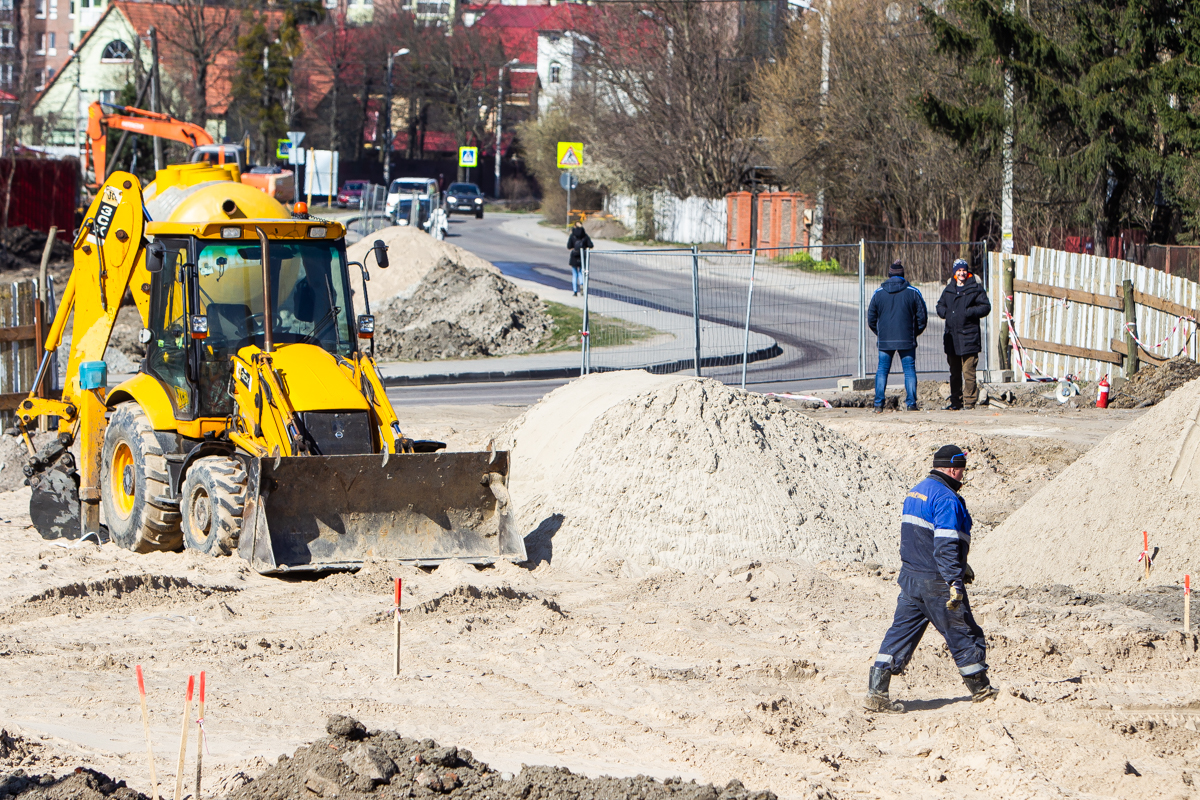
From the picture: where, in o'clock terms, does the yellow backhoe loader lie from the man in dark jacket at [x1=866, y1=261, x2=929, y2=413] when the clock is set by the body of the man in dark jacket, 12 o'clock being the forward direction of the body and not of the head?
The yellow backhoe loader is roughly at 7 o'clock from the man in dark jacket.

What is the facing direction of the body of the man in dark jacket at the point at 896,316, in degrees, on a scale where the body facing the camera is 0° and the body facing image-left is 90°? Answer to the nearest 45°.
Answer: approximately 180°

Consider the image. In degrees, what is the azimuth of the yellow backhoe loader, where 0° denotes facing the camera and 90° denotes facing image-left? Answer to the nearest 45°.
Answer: approximately 315°

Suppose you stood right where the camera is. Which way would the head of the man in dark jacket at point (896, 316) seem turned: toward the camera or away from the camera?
away from the camera

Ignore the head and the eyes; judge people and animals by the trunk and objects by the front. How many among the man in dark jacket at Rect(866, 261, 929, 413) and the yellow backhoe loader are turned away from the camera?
1

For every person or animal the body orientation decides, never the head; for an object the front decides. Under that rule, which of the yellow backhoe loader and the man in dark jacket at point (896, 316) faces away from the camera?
the man in dark jacket

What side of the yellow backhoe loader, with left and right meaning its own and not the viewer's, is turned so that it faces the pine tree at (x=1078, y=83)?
left

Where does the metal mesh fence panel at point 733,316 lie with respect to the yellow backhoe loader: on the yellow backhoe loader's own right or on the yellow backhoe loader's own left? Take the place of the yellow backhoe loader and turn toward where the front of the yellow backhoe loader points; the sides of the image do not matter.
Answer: on the yellow backhoe loader's own left

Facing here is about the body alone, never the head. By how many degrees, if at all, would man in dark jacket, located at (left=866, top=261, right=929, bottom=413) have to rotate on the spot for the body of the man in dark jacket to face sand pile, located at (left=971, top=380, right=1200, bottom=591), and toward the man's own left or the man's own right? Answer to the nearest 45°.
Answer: approximately 180°

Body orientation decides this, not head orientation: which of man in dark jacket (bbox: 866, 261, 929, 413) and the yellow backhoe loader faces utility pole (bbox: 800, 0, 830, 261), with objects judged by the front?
the man in dark jacket

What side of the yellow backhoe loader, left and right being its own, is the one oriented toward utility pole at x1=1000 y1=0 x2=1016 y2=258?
left

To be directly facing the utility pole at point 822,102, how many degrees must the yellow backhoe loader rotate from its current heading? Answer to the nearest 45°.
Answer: approximately 90° to its left
